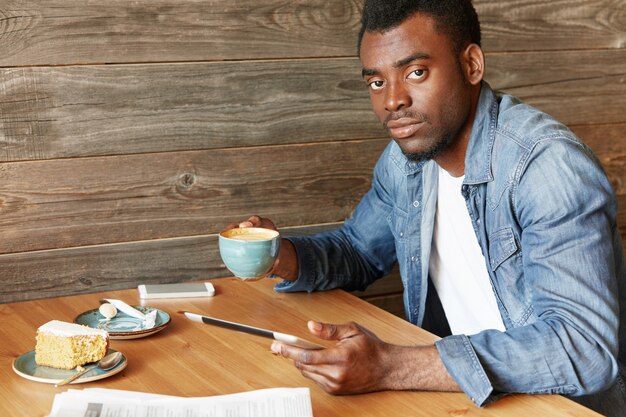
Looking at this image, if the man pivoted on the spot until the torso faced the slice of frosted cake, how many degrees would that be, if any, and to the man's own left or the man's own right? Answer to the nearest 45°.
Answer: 0° — they already face it

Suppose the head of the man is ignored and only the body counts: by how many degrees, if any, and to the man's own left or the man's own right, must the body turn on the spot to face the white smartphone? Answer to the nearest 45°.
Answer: approximately 45° to the man's own right

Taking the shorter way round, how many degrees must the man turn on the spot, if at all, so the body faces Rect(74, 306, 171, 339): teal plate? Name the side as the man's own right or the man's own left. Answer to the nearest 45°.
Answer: approximately 45° to the man's own right

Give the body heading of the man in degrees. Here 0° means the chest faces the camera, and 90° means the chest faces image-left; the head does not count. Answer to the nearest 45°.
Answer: approximately 45°

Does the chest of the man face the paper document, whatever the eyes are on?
yes
